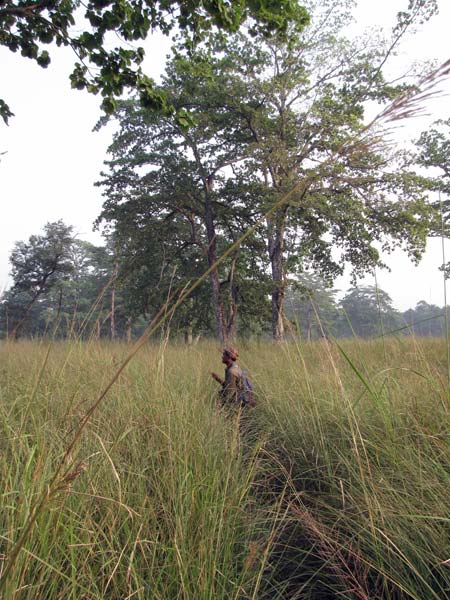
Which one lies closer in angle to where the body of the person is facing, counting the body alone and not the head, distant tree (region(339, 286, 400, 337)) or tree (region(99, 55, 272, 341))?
the tree

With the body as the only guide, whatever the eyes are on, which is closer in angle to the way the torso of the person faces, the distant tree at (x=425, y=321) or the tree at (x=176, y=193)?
the tree

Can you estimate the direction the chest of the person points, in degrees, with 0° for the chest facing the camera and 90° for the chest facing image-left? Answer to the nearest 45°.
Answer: approximately 90°
